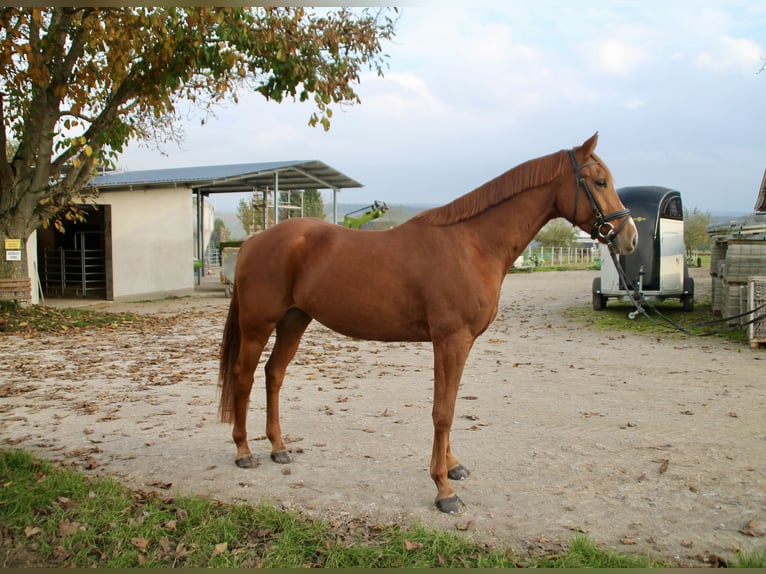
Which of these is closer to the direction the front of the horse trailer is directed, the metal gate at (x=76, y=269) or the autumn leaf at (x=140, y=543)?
the autumn leaf

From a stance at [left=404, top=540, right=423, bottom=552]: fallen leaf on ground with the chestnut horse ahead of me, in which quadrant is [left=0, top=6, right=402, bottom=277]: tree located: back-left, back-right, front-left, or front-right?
front-left

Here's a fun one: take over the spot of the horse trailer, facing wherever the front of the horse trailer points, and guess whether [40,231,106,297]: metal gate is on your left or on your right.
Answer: on your right

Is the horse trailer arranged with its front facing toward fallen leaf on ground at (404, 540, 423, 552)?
yes

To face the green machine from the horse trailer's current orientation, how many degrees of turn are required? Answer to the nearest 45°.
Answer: approximately 135° to its right

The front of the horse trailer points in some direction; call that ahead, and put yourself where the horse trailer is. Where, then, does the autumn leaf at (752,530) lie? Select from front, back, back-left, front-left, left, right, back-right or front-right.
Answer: front

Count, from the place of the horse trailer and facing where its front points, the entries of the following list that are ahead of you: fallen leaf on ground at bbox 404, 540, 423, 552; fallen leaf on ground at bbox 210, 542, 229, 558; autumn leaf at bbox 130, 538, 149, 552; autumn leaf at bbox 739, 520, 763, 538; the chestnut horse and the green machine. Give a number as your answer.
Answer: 5

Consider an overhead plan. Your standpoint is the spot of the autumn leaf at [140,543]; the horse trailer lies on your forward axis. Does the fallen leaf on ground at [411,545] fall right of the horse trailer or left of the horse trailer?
right

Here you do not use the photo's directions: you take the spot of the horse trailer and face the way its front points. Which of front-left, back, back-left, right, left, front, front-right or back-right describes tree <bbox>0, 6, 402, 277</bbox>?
front-right

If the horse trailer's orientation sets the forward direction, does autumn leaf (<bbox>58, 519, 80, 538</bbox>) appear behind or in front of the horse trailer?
in front

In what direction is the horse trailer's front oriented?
toward the camera

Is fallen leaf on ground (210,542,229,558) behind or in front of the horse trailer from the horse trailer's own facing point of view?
in front

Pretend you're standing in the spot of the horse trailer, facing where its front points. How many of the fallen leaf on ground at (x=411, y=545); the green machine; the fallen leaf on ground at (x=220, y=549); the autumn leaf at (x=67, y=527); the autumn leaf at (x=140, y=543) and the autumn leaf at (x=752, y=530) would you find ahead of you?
5

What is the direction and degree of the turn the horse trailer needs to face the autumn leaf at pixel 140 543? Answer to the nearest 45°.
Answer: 0° — it already faces it

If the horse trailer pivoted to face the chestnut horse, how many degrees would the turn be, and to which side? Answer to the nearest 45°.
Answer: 0° — it already faces it
